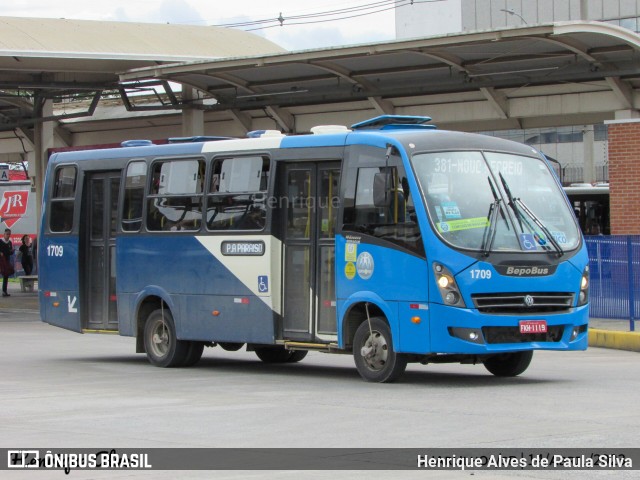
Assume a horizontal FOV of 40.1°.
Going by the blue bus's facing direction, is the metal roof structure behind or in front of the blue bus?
behind

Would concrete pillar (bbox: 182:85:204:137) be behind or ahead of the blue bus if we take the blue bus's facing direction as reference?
behind

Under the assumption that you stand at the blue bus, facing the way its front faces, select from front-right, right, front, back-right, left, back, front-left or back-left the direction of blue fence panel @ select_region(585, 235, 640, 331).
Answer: left

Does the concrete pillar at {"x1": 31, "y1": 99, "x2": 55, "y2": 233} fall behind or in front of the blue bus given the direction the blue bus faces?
behind

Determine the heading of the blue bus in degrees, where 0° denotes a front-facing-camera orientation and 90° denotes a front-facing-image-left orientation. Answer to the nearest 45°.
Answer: approximately 315°

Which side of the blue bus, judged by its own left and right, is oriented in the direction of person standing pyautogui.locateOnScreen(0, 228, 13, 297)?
back

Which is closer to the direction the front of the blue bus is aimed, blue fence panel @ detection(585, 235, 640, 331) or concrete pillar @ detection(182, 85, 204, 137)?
the blue fence panel
